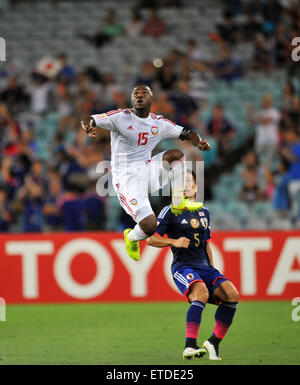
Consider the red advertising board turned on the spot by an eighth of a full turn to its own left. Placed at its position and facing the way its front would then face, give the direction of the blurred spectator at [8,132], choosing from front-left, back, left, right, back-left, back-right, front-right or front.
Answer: back

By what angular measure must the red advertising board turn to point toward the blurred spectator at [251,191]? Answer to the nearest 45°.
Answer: approximately 135° to its left

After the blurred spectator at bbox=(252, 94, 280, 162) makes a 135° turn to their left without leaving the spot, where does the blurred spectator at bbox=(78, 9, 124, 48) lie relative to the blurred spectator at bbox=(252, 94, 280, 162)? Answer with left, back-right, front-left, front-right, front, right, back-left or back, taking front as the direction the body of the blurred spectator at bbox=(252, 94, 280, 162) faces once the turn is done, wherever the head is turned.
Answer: left

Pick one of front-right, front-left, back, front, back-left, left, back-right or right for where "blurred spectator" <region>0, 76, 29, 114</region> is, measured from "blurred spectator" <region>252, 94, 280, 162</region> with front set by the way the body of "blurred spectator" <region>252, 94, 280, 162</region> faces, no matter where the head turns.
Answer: right

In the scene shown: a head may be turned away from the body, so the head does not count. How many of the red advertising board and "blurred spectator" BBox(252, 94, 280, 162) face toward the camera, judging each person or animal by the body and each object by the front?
2

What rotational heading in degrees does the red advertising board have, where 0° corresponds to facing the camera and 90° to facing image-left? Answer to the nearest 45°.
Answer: approximately 0°

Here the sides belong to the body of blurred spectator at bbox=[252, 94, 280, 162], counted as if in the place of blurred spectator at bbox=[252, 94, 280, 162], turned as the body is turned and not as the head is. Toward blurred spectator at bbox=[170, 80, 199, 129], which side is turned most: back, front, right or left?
right

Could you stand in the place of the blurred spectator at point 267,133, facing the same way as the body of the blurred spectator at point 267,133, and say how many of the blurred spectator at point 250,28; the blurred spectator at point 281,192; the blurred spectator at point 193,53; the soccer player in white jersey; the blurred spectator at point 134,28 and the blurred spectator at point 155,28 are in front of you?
2

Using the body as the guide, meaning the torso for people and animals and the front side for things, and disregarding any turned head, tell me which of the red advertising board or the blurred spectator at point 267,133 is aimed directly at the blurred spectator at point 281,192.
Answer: the blurred spectator at point 267,133

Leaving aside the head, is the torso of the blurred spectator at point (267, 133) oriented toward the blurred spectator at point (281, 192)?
yes

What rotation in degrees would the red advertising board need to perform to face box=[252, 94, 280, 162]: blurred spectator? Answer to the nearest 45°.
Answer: approximately 135° to its left

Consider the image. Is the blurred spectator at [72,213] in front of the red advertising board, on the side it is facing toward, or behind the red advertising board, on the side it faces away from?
behind
